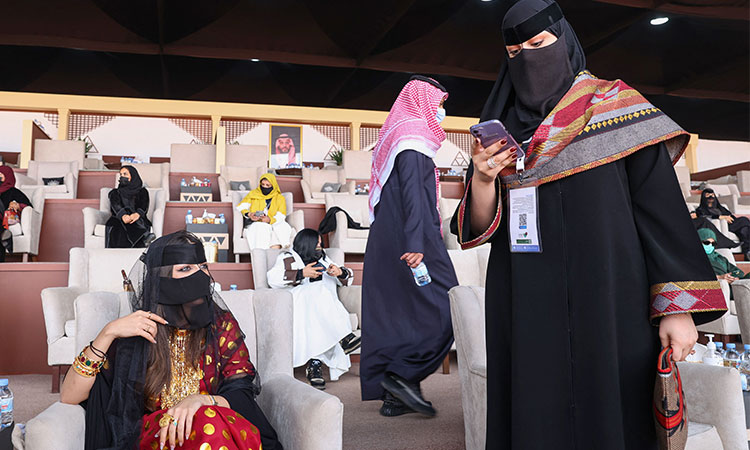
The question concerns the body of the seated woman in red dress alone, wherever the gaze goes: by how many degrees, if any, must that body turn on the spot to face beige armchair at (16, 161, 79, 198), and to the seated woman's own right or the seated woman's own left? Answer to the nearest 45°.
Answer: approximately 180°

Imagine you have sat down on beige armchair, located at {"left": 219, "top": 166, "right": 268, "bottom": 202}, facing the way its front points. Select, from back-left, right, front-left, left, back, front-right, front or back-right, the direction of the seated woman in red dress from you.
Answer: front

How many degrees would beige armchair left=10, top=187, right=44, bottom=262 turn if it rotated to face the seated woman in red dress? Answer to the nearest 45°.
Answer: approximately 45° to its left

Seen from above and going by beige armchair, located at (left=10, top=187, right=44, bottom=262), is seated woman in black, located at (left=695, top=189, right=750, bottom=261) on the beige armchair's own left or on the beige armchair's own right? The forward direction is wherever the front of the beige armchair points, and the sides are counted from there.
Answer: on the beige armchair's own left

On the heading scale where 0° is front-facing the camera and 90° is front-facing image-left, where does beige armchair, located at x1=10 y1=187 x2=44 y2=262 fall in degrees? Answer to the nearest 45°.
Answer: approximately 45°

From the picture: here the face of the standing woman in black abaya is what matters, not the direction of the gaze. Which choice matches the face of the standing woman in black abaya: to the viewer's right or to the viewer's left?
to the viewer's left

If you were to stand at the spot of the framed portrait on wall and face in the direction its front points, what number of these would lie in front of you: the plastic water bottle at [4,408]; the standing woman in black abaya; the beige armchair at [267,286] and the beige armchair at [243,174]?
4

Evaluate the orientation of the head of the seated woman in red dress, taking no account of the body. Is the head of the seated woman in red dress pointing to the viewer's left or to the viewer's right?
to the viewer's right

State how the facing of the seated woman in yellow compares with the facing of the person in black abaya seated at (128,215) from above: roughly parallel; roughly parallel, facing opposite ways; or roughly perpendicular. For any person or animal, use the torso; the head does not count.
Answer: roughly parallel

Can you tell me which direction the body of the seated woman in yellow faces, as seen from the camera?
toward the camera

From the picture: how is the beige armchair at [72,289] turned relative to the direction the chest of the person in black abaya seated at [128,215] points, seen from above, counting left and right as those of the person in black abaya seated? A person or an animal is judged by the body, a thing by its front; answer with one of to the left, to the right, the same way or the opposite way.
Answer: the same way

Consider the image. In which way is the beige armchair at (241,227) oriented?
toward the camera

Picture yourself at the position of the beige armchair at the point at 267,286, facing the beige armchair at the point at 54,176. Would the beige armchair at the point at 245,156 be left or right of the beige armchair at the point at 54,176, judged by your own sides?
right

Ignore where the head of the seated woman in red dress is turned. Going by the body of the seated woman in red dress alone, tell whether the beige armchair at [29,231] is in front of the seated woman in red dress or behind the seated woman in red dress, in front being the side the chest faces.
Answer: behind

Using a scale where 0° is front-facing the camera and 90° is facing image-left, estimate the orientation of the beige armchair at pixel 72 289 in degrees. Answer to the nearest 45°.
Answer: approximately 0°

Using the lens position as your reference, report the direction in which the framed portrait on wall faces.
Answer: facing the viewer
